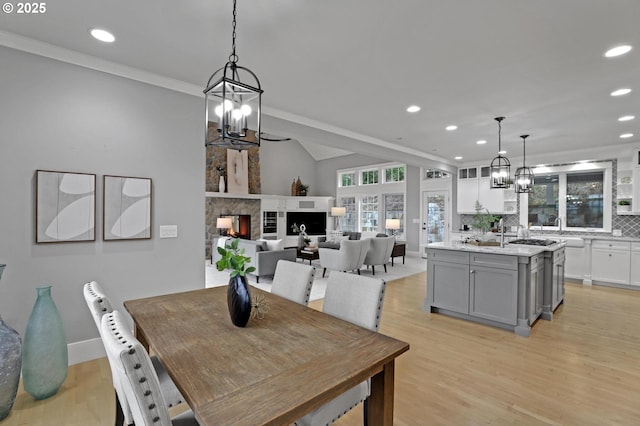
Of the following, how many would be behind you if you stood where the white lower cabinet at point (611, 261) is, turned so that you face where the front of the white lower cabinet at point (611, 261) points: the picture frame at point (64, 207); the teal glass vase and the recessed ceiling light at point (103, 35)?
0

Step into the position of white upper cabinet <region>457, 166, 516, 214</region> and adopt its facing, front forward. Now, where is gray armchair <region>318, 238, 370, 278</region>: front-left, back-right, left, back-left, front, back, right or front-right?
front-right

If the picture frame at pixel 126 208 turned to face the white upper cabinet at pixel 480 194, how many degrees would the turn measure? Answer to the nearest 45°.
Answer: approximately 45° to its left

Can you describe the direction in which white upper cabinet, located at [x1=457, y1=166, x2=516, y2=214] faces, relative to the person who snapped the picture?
facing the viewer

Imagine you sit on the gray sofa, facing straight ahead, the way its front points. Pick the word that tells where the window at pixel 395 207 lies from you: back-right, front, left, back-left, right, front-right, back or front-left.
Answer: front

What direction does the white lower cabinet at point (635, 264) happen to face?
toward the camera

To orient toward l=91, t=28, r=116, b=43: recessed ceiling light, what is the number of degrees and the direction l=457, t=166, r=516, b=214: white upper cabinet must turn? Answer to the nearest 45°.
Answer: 0° — it already faces it

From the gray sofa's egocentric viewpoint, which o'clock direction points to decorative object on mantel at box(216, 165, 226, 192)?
The decorative object on mantel is roughly at 10 o'clock from the gray sofa.

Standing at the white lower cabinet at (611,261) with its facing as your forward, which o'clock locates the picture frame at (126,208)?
The picture frame is roughly at 1 o'clock from the white lower cabinet.

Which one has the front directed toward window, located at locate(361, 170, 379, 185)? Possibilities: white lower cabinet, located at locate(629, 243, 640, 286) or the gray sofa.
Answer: the gray sofa

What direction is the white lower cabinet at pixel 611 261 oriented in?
toward the camera

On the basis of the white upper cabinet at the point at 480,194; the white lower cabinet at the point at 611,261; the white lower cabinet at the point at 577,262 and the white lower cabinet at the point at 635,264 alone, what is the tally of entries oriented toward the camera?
4

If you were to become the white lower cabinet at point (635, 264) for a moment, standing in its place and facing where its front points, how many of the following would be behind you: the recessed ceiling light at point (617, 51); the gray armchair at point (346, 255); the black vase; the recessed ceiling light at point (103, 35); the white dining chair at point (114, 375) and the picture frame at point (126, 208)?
0

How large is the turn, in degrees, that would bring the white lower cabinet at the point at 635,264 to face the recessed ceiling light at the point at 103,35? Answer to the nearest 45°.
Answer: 0° — it already faces it

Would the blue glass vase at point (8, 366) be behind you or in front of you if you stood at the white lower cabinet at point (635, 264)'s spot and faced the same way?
in front

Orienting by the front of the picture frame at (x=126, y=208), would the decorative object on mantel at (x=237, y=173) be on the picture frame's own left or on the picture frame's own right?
on the picture frame's own left

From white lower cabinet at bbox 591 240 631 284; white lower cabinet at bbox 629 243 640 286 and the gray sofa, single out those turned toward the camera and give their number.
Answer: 2

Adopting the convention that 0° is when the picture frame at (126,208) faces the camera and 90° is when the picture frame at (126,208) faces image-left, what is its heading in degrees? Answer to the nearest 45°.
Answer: approximately 315°

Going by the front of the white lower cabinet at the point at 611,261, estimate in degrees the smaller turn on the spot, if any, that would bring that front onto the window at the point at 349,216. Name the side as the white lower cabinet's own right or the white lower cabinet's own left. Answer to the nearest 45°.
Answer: approximately 90° to the white lower cabinet's own right
